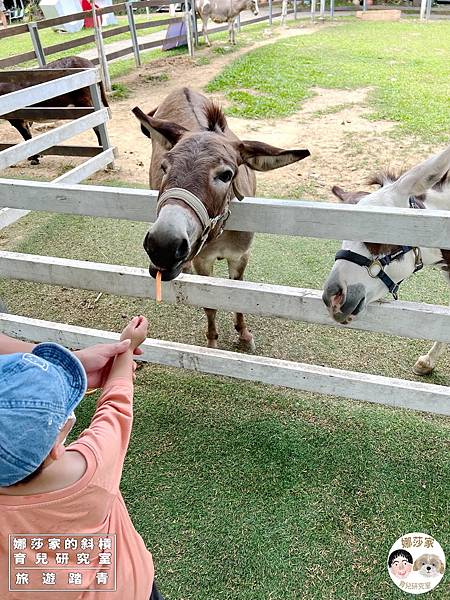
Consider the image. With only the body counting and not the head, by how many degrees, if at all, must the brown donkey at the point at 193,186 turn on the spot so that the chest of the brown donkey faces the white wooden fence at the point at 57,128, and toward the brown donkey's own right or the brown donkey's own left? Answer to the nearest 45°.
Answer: approximately 135° to the brown donkey's own right

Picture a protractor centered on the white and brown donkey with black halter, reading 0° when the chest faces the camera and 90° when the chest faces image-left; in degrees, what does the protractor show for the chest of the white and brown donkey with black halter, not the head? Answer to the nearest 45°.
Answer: approximately 45°

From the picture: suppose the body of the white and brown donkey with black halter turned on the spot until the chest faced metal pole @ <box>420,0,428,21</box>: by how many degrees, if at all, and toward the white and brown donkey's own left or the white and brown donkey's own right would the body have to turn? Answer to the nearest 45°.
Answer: approximately 135° to the white and brown donkey's own right

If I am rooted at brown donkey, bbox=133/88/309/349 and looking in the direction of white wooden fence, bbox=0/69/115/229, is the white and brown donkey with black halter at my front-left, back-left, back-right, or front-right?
back-right

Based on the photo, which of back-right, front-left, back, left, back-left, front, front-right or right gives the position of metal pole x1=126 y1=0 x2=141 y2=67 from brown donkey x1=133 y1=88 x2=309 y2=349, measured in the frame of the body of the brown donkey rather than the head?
back

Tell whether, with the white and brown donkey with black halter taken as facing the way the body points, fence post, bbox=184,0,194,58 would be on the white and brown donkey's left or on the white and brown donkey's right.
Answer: on the white and brown donkey's right

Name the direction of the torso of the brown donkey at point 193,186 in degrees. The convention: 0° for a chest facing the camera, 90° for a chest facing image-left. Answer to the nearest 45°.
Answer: approximately 0°

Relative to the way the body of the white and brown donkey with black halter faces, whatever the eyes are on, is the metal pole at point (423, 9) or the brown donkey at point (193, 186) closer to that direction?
the brown donkey

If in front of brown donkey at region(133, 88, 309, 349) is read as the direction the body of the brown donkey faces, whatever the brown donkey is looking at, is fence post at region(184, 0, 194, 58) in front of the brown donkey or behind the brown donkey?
behind

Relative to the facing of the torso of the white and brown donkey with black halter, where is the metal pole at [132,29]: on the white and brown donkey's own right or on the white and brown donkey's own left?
on the white and brown donkey's own right

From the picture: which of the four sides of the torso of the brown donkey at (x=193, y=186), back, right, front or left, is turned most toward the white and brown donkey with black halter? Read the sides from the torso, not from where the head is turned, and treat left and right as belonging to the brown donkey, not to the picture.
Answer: left
